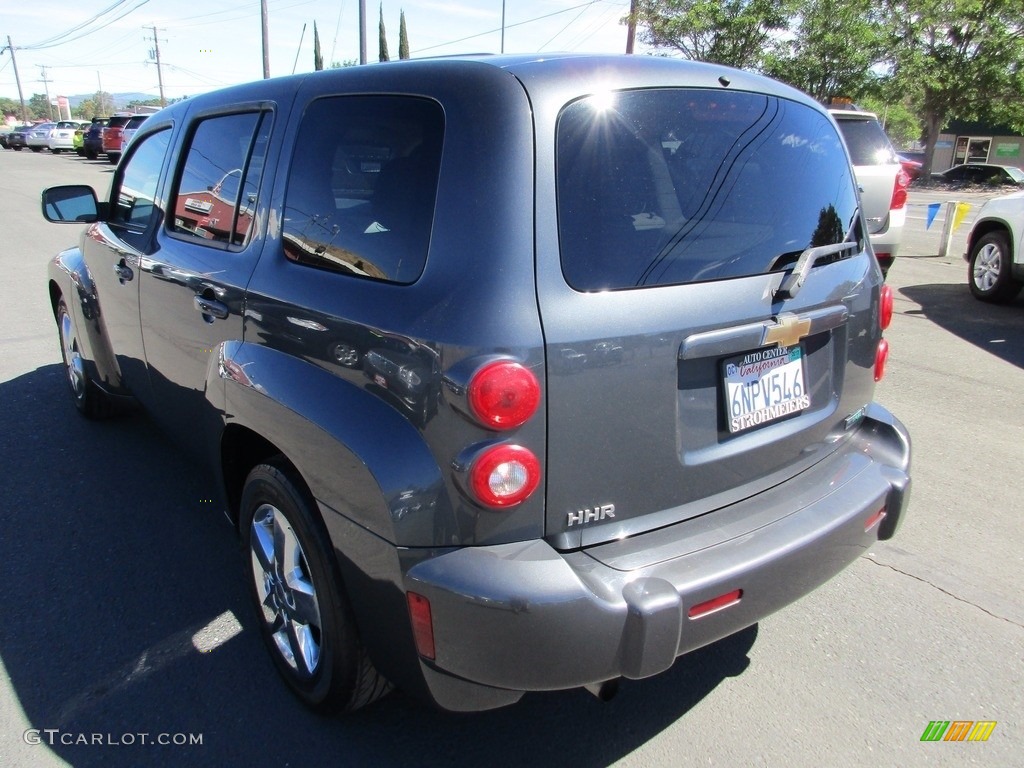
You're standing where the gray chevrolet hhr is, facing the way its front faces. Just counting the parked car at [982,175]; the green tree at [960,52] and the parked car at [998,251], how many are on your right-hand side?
3

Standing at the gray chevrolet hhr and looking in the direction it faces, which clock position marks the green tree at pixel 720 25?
The green tree is roughly at 2 o'clock from the gray chevrolet hhr.

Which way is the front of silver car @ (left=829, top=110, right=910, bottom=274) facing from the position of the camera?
facing away from the viewer

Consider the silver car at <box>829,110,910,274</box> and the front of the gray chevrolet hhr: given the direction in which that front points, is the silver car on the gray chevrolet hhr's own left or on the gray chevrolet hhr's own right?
on the gray chevrolet hhr's own right

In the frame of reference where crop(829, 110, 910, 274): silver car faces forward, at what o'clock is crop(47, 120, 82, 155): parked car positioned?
The parked car is roughly at 10 o'clock from the silver car.

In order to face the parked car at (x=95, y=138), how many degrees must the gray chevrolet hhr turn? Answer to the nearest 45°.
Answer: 0° — it already faces it

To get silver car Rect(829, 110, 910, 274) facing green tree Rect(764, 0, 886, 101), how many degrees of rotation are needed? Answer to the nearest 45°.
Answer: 0° — it already faces it

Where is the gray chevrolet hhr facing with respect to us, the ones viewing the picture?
facing away from the viewer and to the left of the viewer

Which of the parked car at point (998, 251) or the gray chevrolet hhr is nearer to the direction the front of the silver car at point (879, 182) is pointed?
the parked car
